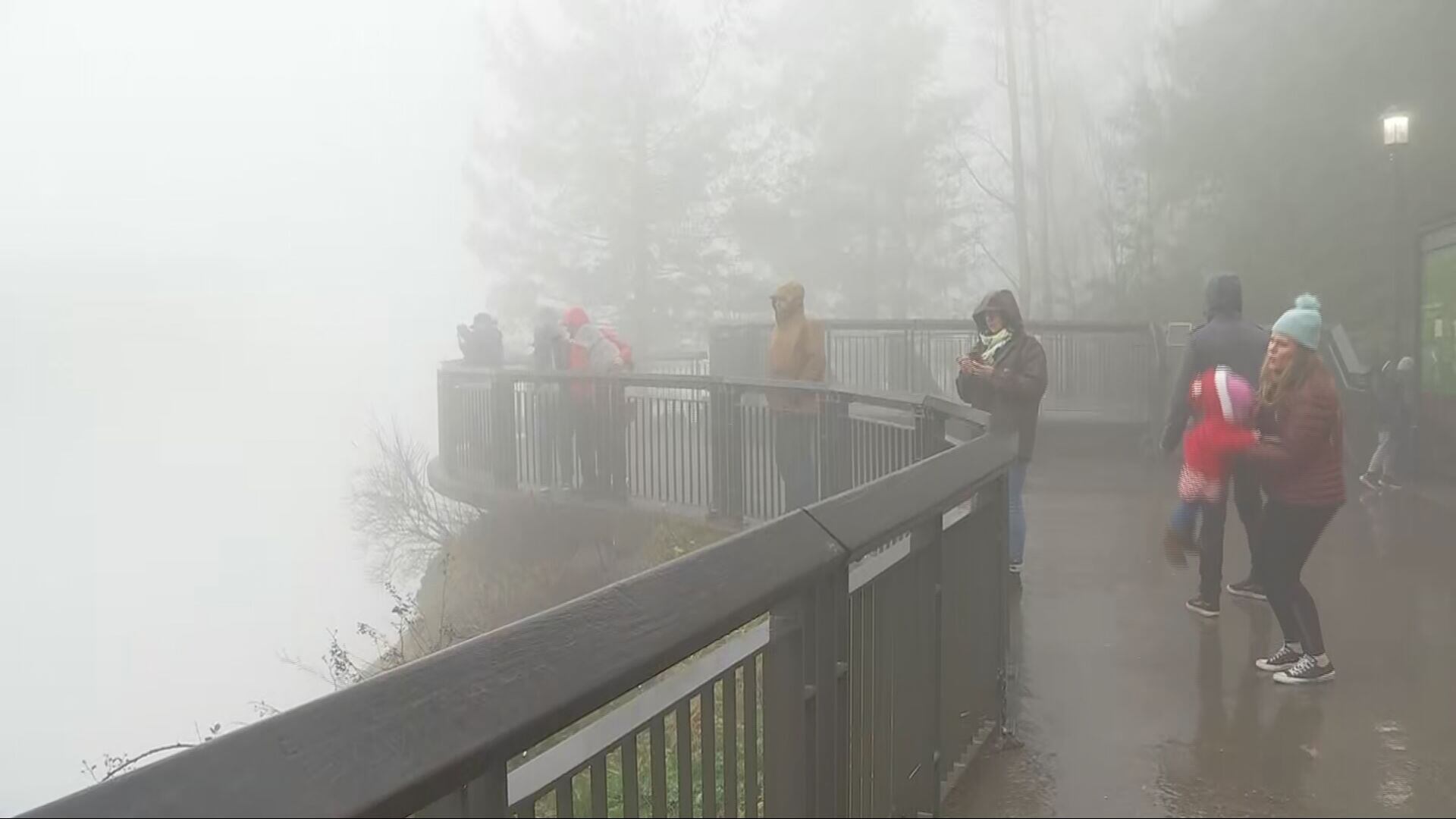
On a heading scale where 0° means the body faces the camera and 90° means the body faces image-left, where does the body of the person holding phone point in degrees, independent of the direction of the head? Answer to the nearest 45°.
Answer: approximately 45°

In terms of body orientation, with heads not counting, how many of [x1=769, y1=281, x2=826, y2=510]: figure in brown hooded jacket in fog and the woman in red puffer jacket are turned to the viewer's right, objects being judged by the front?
0

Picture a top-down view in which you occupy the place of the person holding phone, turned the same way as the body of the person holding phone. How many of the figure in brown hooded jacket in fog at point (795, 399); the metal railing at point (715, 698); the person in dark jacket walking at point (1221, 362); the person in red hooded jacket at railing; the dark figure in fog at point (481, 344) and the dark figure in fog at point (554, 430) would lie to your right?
4

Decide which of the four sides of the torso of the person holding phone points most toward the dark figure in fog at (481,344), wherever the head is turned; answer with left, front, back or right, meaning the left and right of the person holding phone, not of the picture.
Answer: right

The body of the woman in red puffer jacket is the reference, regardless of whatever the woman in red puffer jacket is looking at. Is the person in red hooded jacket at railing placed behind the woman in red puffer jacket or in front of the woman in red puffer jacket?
in front

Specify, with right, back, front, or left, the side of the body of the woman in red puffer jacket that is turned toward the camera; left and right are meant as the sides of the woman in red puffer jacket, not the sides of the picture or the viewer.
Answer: left

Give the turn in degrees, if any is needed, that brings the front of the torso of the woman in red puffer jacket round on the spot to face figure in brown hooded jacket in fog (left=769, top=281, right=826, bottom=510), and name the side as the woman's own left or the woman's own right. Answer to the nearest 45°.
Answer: approximately 45° to the woman's own right

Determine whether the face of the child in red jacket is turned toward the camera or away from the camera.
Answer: away from the camera

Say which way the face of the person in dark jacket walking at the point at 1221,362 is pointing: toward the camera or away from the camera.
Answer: away from the camera

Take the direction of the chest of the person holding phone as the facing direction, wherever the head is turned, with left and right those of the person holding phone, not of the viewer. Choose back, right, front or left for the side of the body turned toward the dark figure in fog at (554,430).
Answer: right

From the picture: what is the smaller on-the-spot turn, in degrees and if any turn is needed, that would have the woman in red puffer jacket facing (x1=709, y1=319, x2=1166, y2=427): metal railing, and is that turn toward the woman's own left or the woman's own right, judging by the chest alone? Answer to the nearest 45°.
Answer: approximately 90° to the woman's own right
